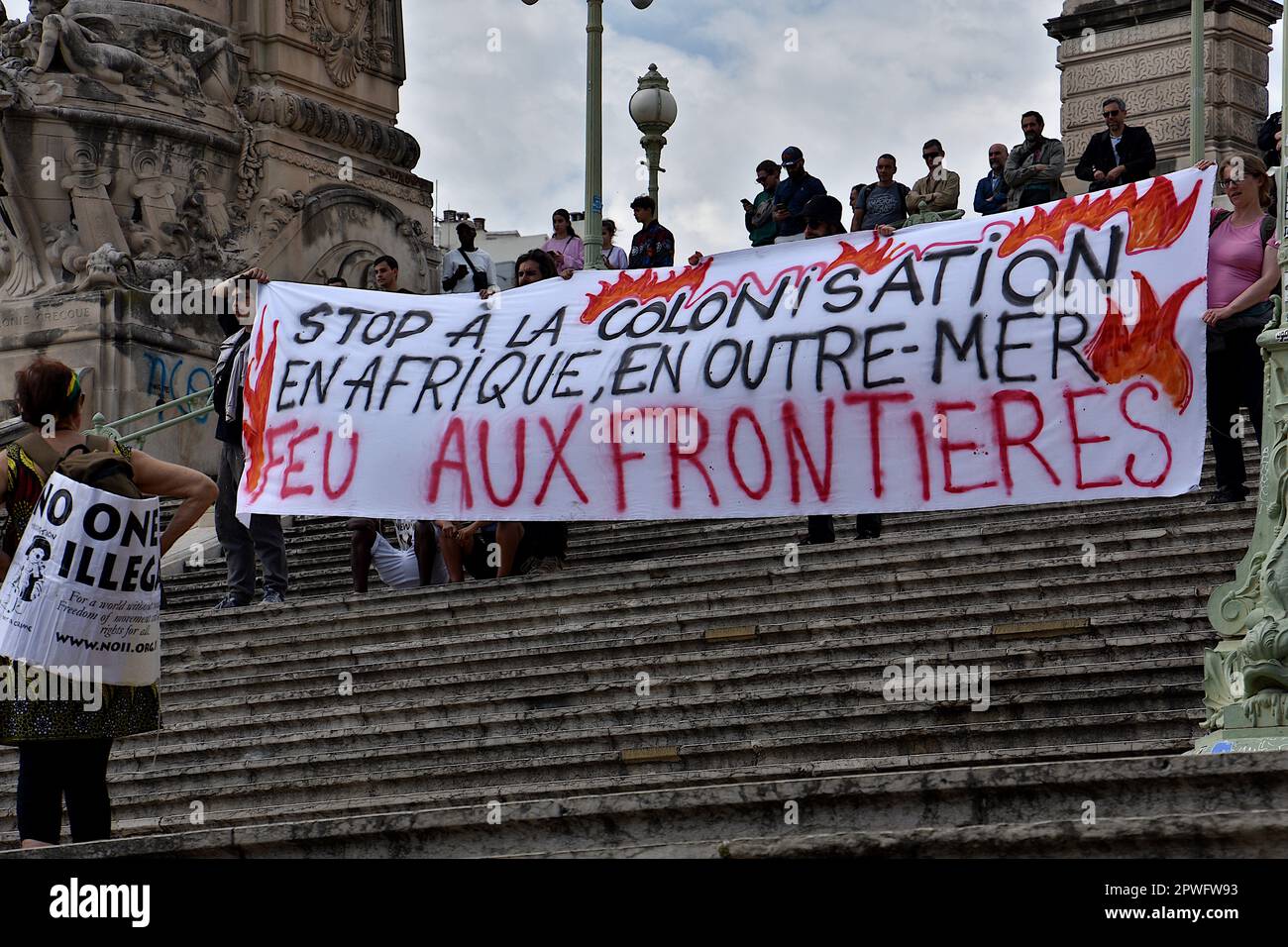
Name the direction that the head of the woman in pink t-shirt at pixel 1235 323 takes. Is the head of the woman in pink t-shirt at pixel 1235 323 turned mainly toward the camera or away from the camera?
toward the camera

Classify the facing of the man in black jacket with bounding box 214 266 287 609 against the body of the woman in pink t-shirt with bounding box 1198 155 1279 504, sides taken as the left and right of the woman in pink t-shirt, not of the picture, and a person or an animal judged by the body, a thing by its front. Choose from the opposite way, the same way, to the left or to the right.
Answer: to the left

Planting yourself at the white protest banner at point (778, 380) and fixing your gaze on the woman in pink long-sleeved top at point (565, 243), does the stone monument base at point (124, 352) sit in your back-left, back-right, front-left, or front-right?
front-left

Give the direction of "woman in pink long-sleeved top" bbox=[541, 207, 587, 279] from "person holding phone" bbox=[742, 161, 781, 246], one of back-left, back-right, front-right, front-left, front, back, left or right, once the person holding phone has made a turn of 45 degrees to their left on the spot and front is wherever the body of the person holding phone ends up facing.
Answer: right

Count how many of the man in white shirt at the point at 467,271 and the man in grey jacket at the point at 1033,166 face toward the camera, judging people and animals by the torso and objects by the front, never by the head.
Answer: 2

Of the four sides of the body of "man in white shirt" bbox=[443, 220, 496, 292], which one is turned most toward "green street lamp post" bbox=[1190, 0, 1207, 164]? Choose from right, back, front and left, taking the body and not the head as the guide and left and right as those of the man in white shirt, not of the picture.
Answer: left

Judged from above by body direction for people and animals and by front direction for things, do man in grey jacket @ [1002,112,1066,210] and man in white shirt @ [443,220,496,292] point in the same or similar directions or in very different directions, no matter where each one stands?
same or similar directions

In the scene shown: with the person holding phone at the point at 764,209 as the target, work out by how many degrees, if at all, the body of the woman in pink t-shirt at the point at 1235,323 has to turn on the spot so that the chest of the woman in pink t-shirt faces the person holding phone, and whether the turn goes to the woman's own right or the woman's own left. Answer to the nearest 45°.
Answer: approximately 90° to the woman's own right

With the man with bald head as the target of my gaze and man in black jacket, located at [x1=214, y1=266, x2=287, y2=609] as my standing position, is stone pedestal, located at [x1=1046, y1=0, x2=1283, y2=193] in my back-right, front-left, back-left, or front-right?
front-left

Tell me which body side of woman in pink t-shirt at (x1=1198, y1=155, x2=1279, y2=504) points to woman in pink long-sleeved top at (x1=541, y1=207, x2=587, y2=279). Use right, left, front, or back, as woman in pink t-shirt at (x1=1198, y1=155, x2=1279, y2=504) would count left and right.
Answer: right

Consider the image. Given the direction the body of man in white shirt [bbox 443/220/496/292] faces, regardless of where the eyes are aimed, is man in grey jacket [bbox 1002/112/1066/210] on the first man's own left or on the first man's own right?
on the first man's own left

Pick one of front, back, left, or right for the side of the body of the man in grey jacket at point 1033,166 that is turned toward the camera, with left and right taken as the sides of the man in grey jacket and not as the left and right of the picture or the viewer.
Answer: front

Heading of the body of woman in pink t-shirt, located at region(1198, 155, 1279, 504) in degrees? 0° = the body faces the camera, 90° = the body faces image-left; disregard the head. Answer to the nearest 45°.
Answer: approximately 45°

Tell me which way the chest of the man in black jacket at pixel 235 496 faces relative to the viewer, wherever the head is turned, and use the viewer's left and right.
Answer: facing the viewer
